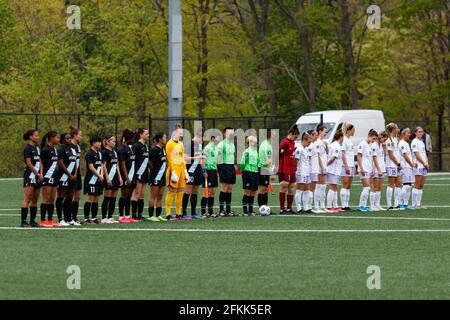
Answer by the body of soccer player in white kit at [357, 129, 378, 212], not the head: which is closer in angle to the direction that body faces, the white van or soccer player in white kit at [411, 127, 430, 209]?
the soccer player in white kit

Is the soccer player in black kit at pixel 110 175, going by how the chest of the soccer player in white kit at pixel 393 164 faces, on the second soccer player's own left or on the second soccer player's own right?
on the second soccer player's own right

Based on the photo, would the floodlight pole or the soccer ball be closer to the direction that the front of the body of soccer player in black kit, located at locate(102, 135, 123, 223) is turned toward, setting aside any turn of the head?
the soccer ball

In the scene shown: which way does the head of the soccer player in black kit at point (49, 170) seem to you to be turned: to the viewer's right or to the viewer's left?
to the viewer's right

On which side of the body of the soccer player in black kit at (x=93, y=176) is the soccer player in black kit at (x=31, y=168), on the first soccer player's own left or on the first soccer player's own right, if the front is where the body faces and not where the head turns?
on the first soccer player's own right

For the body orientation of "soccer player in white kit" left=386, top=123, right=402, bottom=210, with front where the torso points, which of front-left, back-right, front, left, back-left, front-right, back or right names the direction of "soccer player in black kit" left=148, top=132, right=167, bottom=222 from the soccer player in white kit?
right

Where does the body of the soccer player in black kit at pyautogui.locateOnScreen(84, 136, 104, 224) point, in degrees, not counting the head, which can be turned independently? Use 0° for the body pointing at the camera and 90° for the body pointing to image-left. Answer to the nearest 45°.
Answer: approximately 315°

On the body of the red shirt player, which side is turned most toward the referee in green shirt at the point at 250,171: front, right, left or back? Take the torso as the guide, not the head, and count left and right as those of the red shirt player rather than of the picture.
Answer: right

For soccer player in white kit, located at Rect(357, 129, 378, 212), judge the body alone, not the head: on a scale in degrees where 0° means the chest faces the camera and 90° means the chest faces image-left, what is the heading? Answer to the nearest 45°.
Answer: approximately 315°

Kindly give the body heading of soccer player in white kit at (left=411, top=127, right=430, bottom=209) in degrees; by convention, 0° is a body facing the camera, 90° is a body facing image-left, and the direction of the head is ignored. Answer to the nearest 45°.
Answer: approximately 315°
